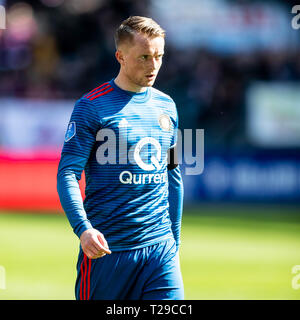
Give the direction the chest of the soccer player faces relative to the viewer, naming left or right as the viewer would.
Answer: facing the viewer and to the right of the viewer

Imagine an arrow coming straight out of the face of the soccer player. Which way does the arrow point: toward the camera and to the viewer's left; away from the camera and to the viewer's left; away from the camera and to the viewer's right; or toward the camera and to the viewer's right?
toward the camera and to the viewer's right
